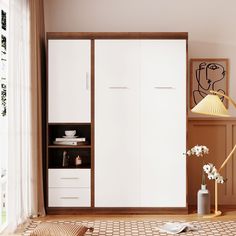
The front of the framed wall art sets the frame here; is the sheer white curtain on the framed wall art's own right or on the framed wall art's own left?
on the framed wall art's own right

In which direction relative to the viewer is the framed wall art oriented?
toward the camera

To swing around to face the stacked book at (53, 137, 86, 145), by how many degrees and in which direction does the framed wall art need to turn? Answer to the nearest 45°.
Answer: approximately 45° to its right

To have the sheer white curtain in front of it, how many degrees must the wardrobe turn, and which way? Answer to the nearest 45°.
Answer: approximately 45° to its right

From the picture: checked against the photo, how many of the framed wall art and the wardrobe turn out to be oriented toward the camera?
2

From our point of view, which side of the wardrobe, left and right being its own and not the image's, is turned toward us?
front

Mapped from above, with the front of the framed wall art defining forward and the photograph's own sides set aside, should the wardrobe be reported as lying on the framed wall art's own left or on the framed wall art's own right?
on the framed wall art's own right

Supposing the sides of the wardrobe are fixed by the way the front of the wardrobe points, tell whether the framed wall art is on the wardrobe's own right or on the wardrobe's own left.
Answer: on the wardrobe's own left
